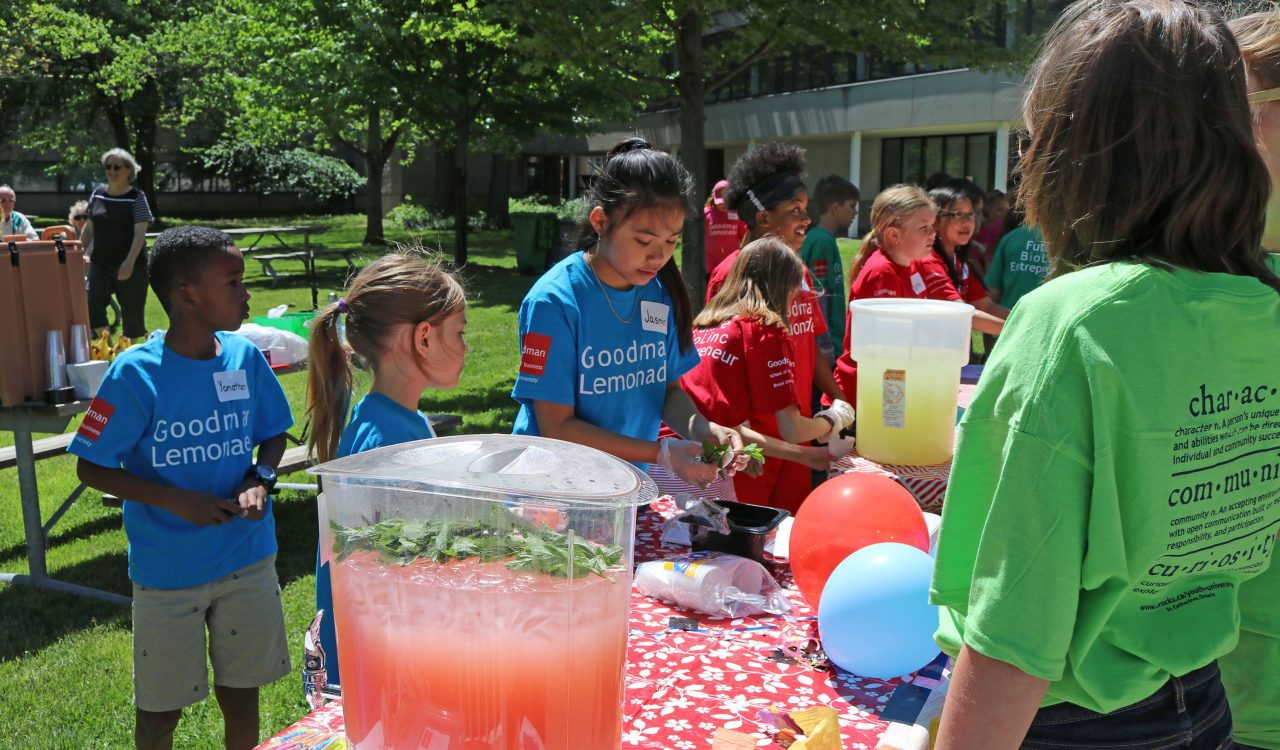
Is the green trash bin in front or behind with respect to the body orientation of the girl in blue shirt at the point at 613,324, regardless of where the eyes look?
behind

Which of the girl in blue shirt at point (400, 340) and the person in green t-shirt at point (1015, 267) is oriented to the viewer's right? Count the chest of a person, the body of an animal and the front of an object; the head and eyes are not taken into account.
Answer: the girl in blue shirt

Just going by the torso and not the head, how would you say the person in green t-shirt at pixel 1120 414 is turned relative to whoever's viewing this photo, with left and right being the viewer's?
facing away from the viewer and to the left of the viewer

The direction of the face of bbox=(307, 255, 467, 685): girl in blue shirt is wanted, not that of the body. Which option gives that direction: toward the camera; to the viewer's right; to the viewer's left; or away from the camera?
to the viewer's right

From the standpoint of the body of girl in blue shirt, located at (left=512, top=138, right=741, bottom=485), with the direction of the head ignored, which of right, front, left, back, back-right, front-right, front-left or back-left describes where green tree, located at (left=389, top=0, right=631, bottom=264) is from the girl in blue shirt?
back-left

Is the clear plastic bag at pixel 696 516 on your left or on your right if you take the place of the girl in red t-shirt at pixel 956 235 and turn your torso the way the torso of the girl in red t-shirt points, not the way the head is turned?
on your right

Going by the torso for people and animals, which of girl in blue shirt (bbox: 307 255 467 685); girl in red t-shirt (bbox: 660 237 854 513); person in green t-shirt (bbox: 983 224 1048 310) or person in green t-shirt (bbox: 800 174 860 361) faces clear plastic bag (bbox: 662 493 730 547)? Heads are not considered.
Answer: the girl in blue shirt

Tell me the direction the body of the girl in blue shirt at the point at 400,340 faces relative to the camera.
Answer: to the viewer's right

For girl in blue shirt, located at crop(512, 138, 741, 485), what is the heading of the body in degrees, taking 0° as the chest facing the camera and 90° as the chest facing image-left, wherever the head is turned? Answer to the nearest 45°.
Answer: approximately 315°

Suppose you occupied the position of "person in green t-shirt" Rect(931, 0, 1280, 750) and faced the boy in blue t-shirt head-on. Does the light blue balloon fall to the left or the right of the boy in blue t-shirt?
right

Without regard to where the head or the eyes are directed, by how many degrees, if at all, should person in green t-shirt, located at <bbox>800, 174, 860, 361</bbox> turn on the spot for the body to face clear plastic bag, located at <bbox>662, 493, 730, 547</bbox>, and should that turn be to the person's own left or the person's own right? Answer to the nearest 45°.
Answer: approximately 90° to the person's own right

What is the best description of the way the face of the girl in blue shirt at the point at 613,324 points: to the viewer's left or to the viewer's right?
to the viewer's right

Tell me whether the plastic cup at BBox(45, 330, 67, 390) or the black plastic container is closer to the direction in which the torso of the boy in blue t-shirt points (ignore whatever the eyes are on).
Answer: the black plastic container
